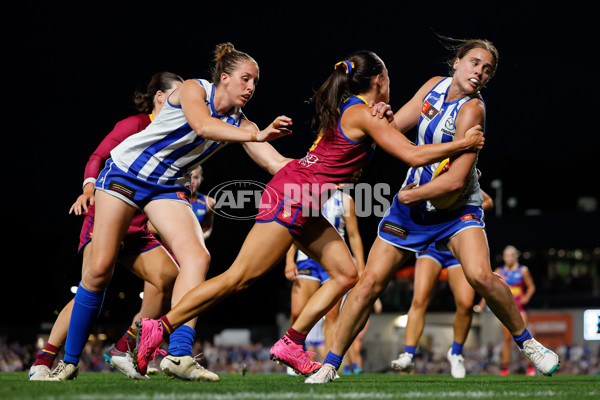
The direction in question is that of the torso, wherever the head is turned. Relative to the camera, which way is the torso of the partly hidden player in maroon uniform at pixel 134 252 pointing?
to the viewer's right

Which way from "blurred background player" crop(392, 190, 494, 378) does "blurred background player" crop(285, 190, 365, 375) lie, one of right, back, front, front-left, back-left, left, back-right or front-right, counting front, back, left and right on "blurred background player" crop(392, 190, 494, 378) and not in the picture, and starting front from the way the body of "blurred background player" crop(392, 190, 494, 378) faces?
back-right

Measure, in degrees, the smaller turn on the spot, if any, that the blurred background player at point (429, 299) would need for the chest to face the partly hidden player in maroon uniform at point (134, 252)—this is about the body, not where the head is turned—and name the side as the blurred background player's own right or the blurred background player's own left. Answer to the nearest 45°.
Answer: approximately 45° to the blurred background player's own right

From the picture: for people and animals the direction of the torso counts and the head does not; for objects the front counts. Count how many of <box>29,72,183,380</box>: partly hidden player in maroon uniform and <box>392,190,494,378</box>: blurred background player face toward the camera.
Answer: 1

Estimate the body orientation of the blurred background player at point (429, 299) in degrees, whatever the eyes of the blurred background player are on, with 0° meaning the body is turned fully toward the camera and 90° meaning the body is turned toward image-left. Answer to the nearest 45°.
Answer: approximately 0°
